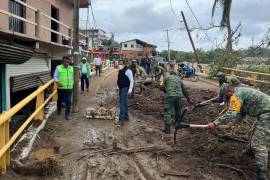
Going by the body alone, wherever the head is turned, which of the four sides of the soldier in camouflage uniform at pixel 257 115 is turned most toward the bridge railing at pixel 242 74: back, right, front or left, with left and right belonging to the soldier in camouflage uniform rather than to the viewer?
right

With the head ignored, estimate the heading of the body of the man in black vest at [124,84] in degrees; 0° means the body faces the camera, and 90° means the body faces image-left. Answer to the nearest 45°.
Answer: approximately 45°

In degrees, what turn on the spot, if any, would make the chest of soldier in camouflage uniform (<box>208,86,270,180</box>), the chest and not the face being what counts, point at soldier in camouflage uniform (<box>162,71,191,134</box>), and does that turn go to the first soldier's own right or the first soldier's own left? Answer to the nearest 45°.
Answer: approximately 45° to the first soldier's own right

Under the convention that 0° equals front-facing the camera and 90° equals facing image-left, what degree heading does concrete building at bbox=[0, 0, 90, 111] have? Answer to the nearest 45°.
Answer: approximately 315°

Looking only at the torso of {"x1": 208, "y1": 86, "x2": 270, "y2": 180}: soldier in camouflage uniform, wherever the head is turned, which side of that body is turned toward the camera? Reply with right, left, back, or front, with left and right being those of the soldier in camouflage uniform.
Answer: left

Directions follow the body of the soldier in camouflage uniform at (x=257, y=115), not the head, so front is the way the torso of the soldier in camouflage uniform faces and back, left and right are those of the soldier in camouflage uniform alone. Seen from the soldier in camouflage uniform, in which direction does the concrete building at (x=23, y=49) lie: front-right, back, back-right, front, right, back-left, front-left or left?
front-right

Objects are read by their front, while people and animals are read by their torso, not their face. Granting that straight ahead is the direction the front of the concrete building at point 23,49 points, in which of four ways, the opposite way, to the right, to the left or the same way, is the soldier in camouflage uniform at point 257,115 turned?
the opposite way

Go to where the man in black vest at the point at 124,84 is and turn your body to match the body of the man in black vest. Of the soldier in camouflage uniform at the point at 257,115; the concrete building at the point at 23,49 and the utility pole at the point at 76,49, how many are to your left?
1

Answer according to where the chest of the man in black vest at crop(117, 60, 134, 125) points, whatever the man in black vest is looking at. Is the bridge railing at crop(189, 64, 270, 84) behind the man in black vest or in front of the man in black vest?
behind
